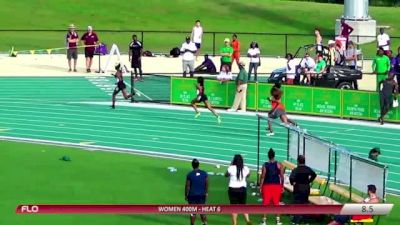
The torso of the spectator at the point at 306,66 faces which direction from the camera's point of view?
toward the camera

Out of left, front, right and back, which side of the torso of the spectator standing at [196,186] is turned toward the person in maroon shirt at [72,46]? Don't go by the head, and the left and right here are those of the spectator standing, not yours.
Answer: front

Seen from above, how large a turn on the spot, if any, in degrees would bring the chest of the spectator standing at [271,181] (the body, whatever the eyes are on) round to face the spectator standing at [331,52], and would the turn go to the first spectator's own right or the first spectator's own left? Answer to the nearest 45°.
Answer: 0° — they already face them

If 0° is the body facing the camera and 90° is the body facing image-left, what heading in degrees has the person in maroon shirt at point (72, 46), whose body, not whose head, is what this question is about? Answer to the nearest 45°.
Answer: approximately 0°

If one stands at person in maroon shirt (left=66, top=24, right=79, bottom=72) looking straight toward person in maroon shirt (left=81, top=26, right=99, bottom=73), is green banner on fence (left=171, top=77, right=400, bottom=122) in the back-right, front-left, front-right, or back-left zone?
front-right

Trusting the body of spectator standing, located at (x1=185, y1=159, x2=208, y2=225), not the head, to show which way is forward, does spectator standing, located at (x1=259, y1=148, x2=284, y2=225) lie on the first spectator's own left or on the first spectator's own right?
on the first spectator's own right

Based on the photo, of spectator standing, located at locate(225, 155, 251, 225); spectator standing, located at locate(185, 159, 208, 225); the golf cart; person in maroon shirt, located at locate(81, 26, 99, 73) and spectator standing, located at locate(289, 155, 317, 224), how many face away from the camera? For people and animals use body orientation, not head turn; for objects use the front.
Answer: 3

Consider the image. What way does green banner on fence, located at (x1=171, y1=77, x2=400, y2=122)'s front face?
toward the camera

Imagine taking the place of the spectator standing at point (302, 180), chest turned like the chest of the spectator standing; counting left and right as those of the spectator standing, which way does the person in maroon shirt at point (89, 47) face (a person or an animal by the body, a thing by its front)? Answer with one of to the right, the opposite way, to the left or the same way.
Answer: the opposite way

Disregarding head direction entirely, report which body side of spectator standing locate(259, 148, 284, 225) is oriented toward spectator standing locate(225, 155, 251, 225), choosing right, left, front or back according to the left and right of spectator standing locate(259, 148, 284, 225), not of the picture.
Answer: left

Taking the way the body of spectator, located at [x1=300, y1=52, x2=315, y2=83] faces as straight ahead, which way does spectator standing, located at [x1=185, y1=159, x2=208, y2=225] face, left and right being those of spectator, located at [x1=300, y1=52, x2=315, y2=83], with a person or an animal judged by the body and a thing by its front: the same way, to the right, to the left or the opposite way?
the opposite way

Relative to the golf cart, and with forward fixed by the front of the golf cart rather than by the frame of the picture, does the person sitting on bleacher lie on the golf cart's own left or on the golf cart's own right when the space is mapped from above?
on the golf cart's own left

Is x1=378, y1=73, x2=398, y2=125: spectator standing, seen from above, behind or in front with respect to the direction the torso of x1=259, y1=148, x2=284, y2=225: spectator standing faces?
in front

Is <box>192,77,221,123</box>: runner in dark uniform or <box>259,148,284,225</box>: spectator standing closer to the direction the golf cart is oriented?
the runner in dark uniform

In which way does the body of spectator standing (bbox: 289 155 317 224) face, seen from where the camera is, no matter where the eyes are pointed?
away from the camera

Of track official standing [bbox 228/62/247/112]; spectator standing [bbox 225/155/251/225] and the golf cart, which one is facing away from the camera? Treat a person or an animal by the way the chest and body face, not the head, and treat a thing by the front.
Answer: spectator standing [bbox 225/155/251/225]

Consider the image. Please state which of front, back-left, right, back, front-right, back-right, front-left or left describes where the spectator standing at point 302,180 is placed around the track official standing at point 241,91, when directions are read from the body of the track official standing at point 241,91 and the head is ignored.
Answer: left

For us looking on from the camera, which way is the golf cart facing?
facing to the left of the viewer

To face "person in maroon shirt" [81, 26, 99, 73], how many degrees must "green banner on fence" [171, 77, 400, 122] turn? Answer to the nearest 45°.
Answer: approximately 135° to its right

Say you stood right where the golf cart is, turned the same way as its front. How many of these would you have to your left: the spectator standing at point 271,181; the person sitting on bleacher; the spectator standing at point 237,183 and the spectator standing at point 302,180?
4
